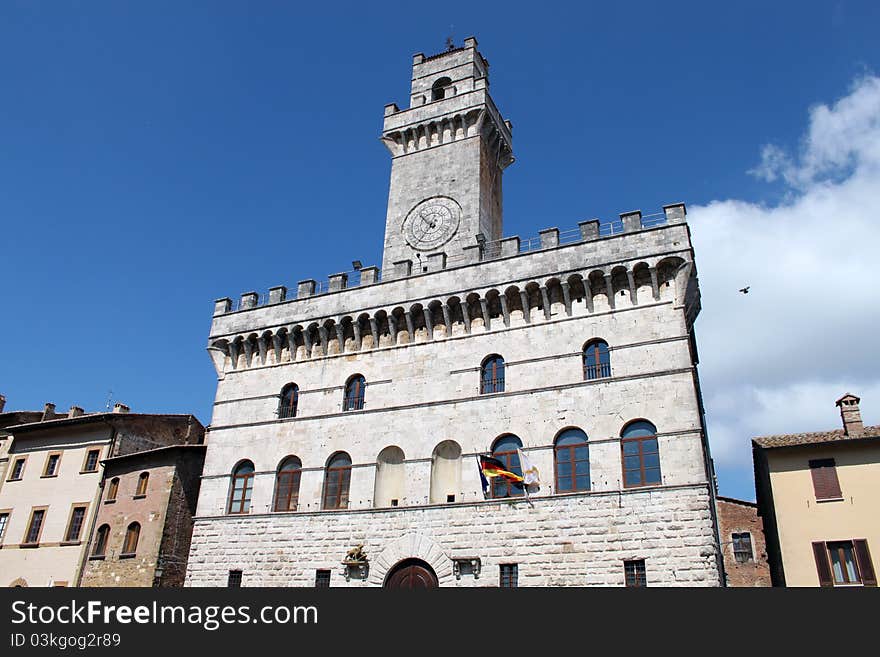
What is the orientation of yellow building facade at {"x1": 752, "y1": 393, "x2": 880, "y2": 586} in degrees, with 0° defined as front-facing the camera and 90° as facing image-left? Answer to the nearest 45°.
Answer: approximately 0°

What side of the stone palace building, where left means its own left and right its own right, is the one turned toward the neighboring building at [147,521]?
right

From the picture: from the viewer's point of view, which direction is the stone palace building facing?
toward the camera

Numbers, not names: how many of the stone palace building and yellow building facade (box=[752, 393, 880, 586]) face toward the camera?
2

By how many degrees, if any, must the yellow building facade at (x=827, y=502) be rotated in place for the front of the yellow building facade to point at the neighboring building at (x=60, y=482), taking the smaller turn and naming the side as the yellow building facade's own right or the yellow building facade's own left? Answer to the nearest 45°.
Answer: approximately 90° to the yellow building facade's own right

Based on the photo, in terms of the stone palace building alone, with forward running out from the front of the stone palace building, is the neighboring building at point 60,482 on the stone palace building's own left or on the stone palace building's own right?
on the stone palace building's own right

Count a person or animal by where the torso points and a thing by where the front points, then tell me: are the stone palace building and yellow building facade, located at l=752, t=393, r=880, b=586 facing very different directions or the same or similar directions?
same or similar directions

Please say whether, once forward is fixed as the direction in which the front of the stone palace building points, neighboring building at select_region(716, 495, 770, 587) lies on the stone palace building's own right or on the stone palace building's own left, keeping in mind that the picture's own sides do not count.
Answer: on the stone palace building's own left

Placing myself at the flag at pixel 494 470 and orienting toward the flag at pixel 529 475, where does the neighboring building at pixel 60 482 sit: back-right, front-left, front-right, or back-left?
back-left

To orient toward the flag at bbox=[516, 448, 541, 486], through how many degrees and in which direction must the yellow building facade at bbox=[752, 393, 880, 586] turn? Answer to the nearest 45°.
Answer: approximately 45° to its right

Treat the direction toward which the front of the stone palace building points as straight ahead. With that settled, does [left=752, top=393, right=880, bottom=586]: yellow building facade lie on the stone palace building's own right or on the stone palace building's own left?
on the stone palace building's own left

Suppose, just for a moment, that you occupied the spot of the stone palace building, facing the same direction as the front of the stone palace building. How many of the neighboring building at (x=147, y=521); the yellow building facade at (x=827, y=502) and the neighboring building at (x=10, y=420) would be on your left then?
1

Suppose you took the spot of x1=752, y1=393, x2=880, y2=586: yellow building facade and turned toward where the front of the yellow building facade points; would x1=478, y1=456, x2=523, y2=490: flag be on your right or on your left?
on your right
